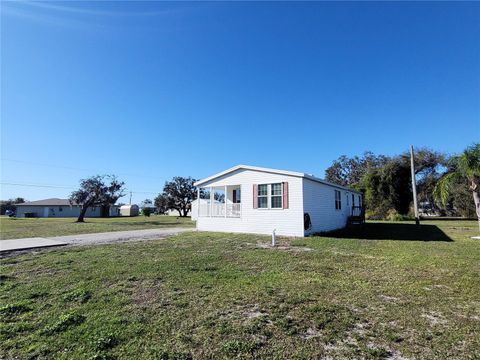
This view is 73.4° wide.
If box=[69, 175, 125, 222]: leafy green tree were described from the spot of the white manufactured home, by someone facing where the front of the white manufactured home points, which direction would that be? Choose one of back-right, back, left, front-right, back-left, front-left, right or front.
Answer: right

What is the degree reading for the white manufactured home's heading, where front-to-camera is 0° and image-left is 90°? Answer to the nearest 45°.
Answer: approximately 45°

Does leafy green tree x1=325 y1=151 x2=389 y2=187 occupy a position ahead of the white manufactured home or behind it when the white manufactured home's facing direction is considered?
behind

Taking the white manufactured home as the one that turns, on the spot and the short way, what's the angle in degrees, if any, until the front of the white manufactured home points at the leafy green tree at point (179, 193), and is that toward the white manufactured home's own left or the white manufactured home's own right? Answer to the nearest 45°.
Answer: approximately 90° to the white manufactured home's own right

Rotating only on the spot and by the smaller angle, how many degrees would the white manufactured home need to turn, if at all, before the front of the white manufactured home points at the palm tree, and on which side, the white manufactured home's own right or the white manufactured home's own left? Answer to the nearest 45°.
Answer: approximately 135° to the white manufactured home's own left
